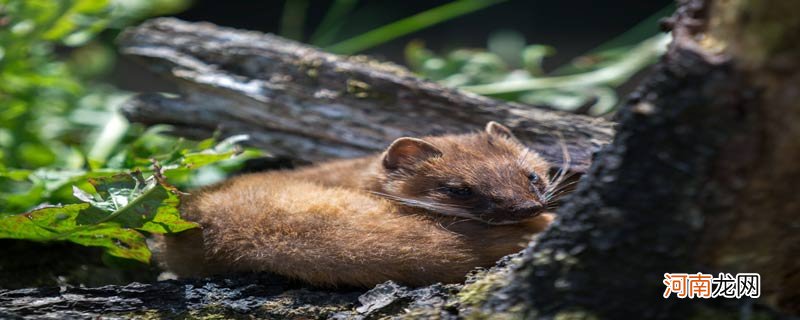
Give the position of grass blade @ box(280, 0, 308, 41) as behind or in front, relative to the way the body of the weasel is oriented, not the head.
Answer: behind

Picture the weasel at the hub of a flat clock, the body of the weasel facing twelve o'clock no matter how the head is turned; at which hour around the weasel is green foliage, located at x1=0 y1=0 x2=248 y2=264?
The green foliage is roughly at 6 o'clock from the weasel.

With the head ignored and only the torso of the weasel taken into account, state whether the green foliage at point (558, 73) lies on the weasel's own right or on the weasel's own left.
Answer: on the weasel's own left

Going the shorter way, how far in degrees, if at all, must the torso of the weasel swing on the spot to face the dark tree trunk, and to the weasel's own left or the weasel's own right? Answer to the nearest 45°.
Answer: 0° — it already faces it

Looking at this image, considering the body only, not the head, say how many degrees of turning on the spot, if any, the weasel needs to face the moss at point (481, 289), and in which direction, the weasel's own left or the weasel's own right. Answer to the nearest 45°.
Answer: approximately 45° to the weasel's own right

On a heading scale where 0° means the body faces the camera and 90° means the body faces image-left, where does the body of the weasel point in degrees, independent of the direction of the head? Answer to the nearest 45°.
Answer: approximately 315°

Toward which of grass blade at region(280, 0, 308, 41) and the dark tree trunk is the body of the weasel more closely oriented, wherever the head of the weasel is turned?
the dark tree trunk

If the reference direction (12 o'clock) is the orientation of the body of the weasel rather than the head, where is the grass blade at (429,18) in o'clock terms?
The grass blade is roughly at 8 o'clock from the weasel.

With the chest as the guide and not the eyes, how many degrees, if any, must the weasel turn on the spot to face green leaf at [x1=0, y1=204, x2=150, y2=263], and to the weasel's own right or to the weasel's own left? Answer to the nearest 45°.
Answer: approximately 135° to the weasel's own right
